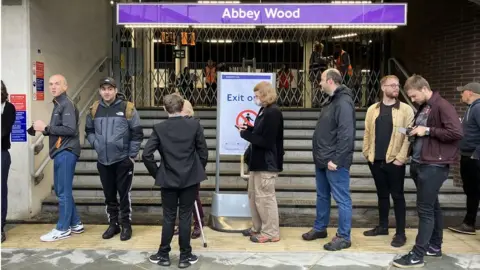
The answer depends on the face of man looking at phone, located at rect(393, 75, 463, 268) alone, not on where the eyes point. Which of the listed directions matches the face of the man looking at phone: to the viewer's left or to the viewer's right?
to the viewer's left

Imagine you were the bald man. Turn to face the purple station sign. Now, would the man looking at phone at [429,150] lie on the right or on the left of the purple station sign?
right

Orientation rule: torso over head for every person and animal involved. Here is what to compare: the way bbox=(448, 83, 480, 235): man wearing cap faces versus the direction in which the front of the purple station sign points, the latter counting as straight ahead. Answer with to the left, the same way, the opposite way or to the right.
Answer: to the right

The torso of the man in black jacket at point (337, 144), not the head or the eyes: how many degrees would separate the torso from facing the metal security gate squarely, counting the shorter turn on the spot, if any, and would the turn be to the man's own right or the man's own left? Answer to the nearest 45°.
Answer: approximately 90° to the man's own right

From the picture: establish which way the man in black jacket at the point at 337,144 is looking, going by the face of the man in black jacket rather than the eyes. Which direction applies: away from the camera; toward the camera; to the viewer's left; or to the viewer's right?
to the viewer's left

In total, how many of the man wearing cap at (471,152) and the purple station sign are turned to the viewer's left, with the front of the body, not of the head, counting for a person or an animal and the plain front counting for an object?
1

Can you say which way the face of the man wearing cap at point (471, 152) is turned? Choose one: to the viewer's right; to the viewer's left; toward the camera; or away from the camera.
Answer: to the viewer's left

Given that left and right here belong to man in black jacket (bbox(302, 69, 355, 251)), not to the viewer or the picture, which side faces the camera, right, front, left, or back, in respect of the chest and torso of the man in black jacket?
left

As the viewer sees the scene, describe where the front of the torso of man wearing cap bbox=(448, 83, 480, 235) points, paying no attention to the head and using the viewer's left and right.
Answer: facing to the left of the viewer

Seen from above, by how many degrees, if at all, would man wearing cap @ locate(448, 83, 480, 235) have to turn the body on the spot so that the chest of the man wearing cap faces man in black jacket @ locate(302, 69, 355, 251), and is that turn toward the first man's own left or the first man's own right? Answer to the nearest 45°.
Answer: approximately 45° to the first man's own left
